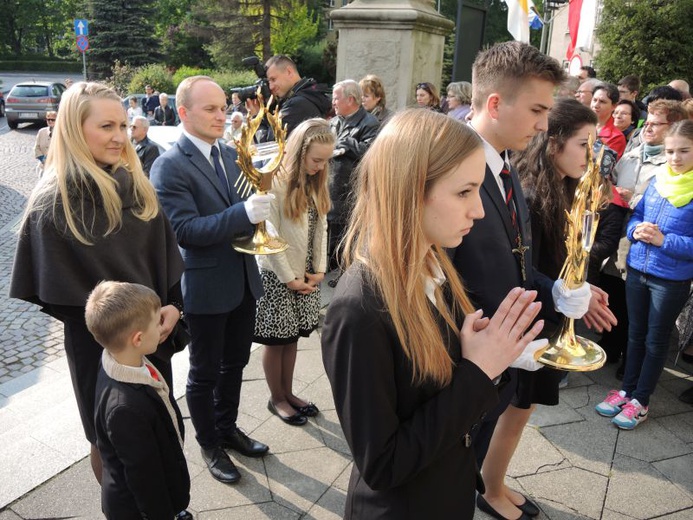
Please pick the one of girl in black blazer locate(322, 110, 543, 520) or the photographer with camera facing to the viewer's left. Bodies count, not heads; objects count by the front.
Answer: the photographer with camera

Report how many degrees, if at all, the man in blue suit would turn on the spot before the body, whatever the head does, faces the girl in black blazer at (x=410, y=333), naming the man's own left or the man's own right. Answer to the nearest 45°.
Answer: approximately 45° to the man's own right

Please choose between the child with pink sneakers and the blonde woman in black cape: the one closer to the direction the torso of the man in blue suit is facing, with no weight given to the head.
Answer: the child with pink sneakers

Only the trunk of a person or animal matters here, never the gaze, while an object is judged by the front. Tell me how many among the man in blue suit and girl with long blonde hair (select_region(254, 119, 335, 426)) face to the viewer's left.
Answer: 0

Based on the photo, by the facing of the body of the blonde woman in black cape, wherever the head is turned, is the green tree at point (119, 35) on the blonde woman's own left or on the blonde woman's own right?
on the blonde woman's own left

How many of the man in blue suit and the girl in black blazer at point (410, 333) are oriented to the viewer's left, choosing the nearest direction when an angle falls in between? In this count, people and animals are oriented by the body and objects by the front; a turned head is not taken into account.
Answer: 0

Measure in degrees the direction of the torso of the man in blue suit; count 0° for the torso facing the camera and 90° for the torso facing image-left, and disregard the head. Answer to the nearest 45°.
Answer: approximately 315°

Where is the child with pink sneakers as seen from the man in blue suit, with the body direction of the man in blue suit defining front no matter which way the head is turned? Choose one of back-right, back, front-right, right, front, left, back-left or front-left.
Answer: front-left

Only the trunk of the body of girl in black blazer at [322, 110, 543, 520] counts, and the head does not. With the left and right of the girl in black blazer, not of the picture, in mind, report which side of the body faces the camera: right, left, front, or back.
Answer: right

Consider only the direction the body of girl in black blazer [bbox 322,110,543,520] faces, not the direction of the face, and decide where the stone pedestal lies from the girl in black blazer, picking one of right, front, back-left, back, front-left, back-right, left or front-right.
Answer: left

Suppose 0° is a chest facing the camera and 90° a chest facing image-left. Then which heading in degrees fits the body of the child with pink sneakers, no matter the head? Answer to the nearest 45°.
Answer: approximately 45°

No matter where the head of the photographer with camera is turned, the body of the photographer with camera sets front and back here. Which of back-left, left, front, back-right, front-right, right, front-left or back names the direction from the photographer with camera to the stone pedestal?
back-right

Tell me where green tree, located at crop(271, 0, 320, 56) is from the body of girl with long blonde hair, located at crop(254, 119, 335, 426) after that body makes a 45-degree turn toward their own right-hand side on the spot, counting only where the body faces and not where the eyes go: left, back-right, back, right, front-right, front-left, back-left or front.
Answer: back

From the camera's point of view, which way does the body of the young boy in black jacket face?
to the viewer's right

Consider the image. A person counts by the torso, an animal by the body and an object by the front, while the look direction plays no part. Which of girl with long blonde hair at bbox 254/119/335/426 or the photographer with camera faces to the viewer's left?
the photographer with camera
